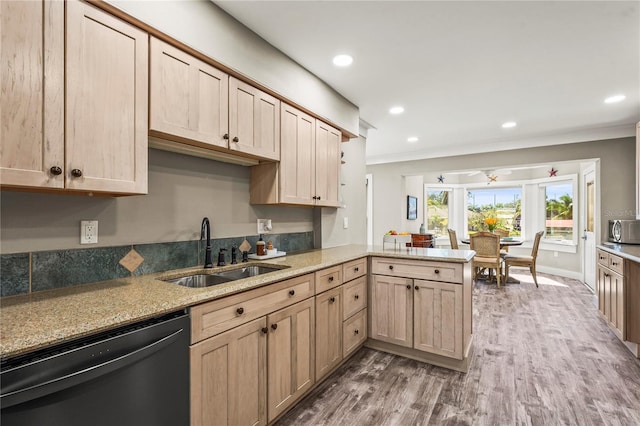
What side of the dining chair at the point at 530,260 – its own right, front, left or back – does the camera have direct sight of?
left

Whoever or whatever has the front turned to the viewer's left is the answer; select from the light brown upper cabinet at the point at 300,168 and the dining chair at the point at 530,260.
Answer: the dining chair

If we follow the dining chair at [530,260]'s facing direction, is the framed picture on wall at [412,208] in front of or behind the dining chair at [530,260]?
in front

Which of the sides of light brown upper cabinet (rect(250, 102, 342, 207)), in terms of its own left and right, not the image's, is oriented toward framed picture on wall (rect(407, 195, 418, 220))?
left

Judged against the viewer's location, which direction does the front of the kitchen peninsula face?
facing the viewer and to the right of the viewer

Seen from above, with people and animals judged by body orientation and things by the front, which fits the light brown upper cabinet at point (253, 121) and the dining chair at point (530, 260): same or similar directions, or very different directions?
very different directions

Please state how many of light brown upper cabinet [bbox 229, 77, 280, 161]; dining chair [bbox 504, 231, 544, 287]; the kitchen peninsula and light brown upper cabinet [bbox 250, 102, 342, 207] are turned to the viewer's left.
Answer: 1

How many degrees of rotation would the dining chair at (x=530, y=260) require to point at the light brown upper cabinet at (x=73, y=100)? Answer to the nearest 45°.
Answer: approximately 90° to its left

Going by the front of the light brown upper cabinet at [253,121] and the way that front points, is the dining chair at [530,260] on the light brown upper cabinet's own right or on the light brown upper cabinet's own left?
on the light brown upper cabinet's own left

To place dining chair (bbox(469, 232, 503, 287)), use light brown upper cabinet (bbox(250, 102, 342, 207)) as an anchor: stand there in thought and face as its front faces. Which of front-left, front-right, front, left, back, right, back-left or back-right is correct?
left

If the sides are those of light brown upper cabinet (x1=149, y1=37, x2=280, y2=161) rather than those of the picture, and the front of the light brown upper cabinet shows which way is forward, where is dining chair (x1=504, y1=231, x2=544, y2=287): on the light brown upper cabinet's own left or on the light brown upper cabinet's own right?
on the light brown upper cabinet's own left
